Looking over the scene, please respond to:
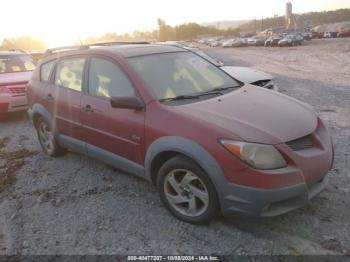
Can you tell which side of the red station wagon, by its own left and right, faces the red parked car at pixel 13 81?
back

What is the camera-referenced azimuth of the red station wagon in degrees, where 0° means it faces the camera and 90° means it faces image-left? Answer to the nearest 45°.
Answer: approximately 315°
